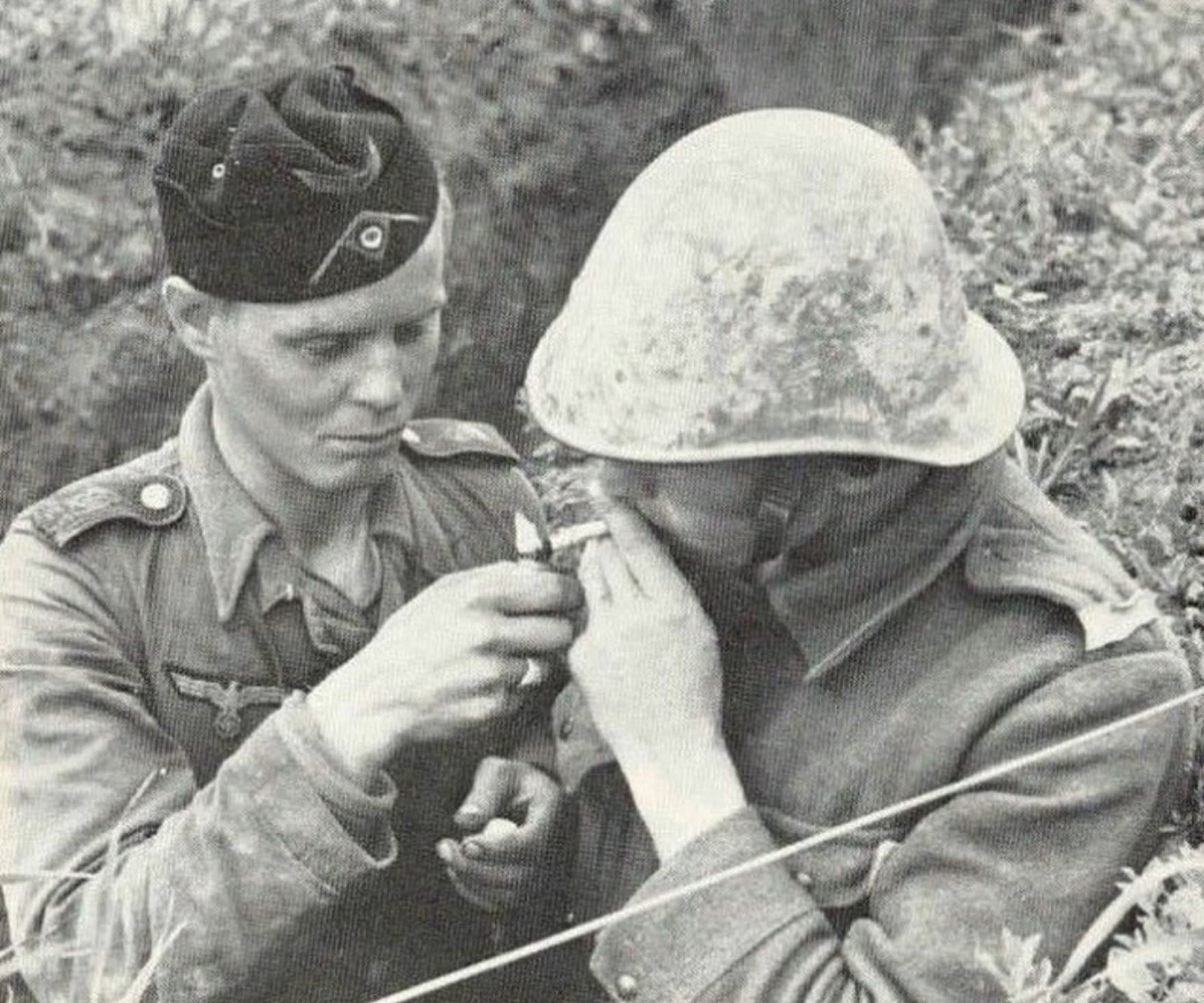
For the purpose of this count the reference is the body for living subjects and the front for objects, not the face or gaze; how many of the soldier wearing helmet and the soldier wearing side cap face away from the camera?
0

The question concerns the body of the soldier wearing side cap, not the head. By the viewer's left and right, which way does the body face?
facing the viewer and to the right of the viewer

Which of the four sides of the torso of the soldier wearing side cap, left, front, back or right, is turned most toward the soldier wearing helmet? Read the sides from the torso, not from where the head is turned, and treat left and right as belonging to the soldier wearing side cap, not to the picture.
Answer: front

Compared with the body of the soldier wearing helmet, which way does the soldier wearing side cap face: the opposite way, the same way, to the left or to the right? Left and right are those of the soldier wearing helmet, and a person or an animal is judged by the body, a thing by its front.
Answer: to the left

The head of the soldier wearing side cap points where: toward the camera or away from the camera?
toward the camera

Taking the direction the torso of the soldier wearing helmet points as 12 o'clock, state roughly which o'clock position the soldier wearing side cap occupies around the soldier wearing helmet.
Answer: The soldier wearing side cap is roughly at 2 o'clock from the soldier wearing helmet.

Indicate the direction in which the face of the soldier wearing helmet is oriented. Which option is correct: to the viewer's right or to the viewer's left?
to the viewer's left
